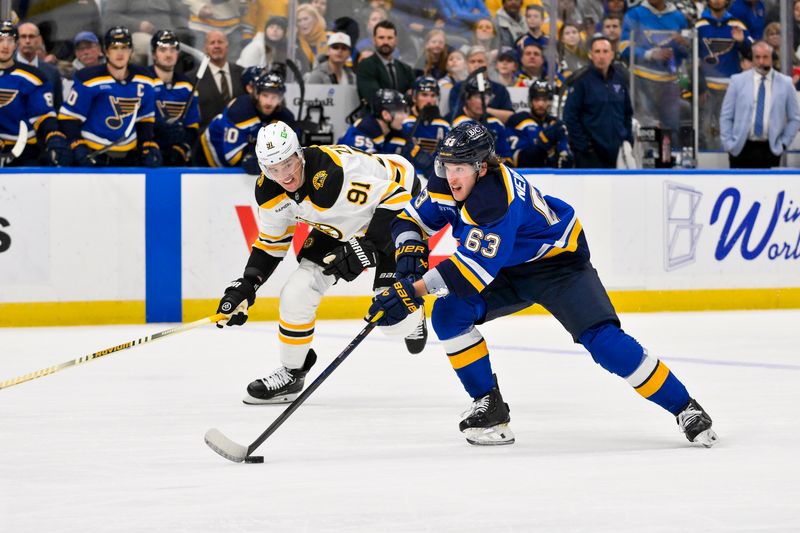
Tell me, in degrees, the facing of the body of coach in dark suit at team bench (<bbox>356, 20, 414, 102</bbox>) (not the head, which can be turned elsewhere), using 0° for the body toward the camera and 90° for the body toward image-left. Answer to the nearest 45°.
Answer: approximately 0°

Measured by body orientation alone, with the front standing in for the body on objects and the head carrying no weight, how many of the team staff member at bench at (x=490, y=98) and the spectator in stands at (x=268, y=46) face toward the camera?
2

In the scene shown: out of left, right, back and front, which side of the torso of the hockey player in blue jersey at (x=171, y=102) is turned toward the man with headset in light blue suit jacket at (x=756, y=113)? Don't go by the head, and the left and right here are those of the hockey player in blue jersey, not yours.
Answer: left

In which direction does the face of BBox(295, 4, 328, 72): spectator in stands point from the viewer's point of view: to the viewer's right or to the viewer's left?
to the viewer's left

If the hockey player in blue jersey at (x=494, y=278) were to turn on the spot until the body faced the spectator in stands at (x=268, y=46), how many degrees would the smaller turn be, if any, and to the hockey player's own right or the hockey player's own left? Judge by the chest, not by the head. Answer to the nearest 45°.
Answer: approximately 135° to the hockey player's own right

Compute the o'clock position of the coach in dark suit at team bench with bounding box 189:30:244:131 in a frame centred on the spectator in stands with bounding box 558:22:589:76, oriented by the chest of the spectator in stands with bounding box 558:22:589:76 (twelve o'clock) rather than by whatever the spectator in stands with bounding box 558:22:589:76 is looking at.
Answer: the coach in dark suit at team bench with bounding box 189:30:244:131 is roughly at 2 o'clock from the spectator in stands with bounding box 558:22:589:76.

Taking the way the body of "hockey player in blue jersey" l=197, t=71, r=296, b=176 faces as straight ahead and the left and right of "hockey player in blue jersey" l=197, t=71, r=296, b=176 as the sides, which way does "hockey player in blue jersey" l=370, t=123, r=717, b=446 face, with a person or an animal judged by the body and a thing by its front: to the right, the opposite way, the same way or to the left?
to the right

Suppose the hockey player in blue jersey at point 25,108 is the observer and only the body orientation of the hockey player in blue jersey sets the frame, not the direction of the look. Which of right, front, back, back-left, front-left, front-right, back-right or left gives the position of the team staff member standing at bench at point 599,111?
left
